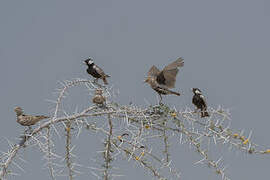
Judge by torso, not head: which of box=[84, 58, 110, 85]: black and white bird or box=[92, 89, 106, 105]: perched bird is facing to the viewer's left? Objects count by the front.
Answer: the black and white bird

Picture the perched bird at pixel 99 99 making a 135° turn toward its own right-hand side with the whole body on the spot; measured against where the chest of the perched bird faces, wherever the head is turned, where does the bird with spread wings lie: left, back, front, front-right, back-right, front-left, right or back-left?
right

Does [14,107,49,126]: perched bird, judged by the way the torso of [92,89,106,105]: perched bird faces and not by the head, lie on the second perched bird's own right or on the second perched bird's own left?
on the second perched bird's own right

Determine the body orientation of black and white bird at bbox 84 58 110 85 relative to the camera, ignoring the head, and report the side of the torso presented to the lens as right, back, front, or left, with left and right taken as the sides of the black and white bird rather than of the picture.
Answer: left

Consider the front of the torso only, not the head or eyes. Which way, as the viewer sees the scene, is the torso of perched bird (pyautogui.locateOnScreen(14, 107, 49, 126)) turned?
to the viewer's left

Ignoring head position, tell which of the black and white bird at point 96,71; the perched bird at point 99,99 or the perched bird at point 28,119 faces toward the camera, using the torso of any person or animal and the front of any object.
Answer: the perched bird at point 99,99

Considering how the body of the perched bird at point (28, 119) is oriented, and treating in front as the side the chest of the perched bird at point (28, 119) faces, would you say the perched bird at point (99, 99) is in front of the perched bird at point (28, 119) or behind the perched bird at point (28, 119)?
behind

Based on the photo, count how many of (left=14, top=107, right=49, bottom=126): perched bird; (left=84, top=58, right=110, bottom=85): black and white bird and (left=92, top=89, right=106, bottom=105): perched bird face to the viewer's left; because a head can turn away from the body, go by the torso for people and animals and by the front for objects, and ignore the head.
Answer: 2

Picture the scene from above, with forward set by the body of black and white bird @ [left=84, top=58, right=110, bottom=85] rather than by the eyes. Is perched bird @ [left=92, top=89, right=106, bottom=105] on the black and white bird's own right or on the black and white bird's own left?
on the black and white bird's own left
